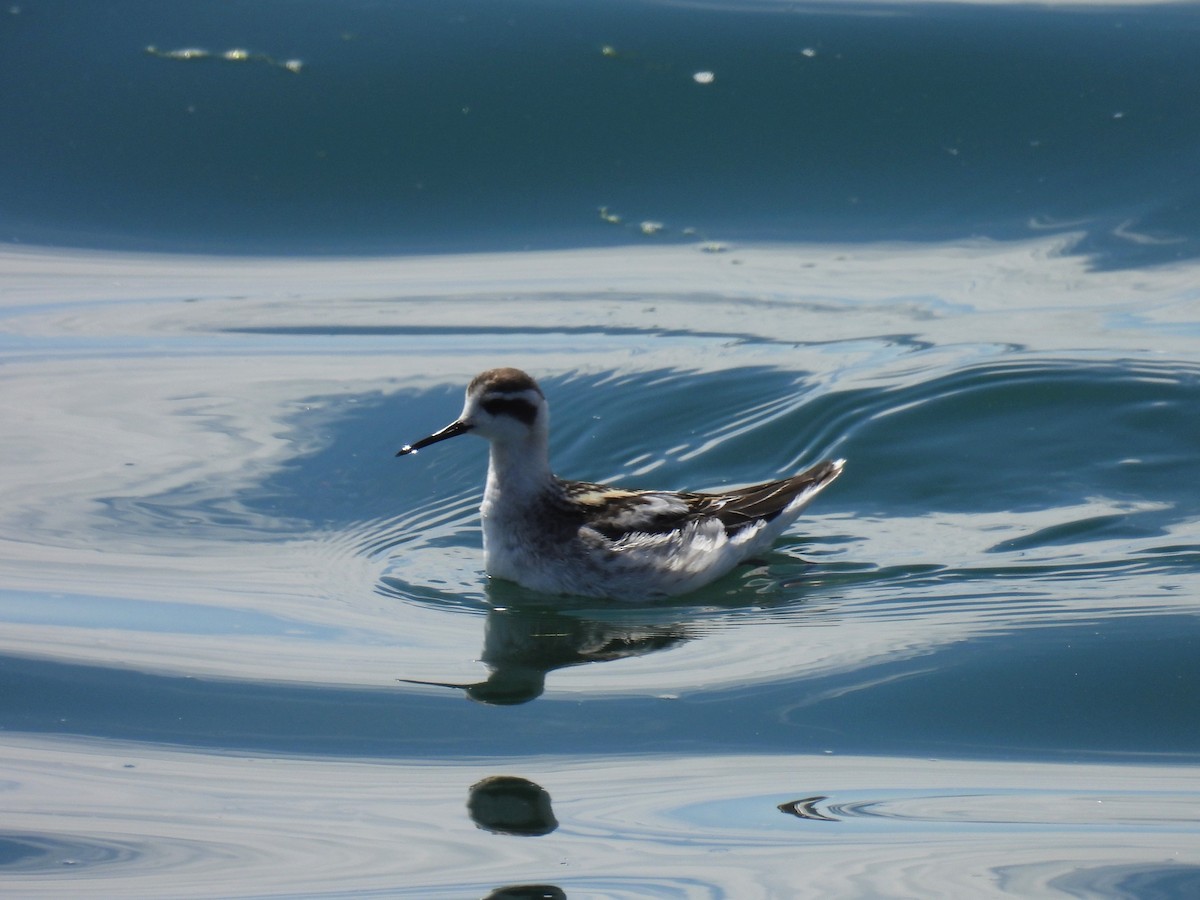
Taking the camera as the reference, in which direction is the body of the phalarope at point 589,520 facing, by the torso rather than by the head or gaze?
to the viewer's left
